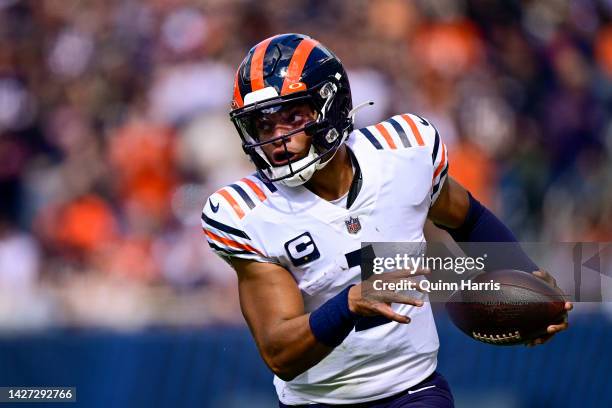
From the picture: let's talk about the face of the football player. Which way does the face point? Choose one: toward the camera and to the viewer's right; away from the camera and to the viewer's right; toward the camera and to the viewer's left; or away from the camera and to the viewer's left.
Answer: toward the camera and to the viewer's left

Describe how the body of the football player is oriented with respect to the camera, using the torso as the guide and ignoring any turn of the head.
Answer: toward the camera
